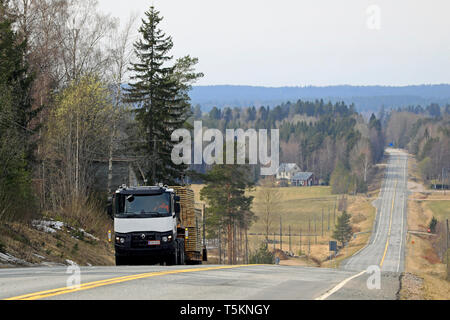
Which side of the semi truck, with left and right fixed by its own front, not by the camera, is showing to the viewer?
front
